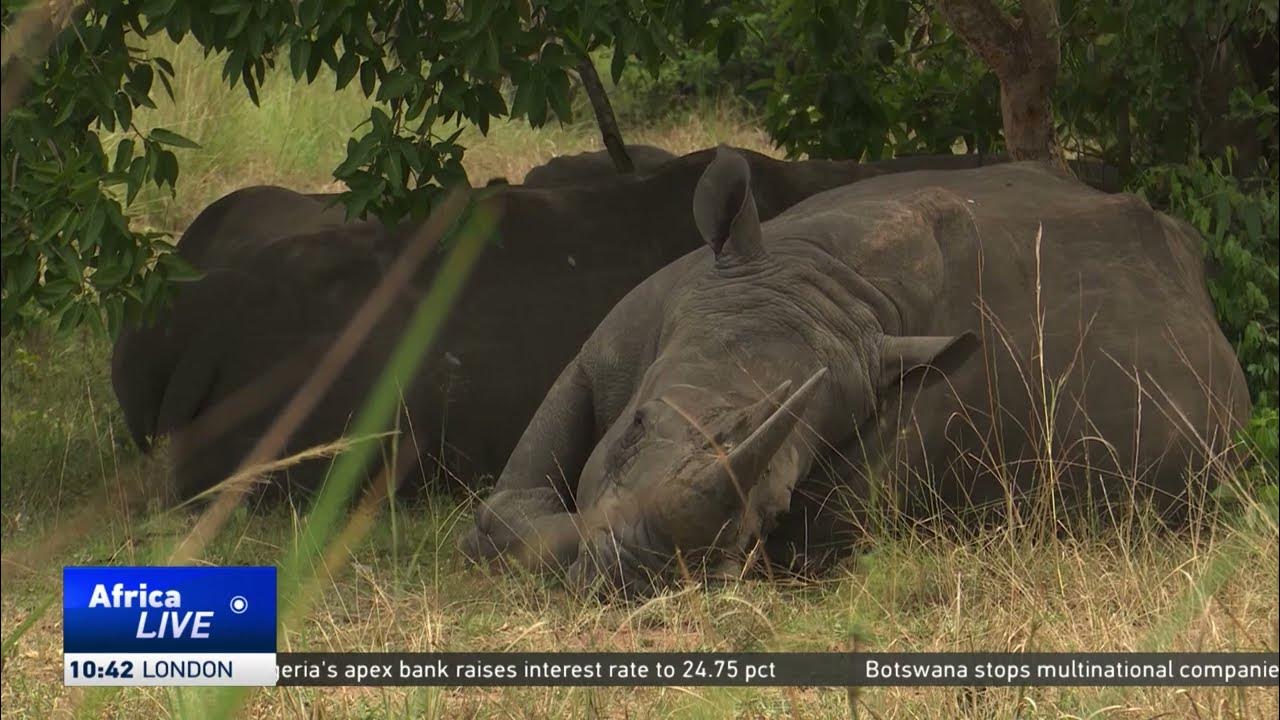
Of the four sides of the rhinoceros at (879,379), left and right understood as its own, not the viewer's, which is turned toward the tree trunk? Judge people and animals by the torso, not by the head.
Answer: back

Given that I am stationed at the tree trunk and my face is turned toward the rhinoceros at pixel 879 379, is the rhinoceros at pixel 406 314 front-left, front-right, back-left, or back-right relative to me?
front-right

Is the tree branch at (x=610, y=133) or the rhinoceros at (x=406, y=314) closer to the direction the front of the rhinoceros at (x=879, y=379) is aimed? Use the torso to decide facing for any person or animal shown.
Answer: the rhinoceros

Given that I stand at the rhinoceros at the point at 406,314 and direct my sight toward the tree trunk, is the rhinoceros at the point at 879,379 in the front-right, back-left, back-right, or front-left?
front-right

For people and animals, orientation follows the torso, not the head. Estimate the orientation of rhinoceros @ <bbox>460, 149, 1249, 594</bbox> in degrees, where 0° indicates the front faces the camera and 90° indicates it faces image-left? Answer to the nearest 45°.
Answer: approximately 45°

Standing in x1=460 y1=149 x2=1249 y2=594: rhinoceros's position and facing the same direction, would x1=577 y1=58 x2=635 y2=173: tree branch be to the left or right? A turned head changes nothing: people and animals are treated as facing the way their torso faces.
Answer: on its right

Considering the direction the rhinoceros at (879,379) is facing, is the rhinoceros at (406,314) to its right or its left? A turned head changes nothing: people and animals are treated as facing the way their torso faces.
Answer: on its right
